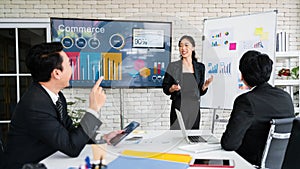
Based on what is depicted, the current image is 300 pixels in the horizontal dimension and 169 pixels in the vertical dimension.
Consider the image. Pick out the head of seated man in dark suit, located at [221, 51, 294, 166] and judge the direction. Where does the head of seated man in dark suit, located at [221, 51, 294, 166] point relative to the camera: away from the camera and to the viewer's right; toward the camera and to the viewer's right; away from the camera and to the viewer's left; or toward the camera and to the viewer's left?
away from the camera and to the viewer's left

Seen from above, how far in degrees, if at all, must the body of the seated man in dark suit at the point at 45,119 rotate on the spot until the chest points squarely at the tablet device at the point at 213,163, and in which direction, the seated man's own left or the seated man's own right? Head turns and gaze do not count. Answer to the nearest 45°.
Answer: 0° — they already face it

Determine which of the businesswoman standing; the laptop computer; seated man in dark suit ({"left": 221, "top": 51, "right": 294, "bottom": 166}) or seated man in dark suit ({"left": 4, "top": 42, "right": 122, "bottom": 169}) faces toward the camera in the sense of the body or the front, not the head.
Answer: the businesswoman standing

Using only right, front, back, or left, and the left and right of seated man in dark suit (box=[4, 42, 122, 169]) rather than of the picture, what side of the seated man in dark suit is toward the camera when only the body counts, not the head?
right

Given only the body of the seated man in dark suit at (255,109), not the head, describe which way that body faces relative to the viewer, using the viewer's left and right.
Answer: facing away from the viewer and to the left of the viewer

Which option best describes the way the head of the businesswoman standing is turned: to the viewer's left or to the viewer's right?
to the viewer's left

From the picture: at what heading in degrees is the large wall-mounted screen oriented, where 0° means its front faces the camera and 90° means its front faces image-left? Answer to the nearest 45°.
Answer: approximately 0°
